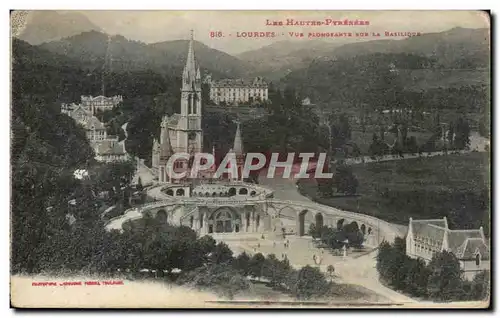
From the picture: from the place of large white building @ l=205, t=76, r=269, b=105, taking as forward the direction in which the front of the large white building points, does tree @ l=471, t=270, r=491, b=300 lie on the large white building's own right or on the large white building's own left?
on the large white building's own left

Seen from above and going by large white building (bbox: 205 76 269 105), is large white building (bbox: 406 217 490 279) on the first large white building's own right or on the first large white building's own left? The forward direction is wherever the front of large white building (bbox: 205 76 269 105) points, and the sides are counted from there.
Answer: on the first large white building's own left

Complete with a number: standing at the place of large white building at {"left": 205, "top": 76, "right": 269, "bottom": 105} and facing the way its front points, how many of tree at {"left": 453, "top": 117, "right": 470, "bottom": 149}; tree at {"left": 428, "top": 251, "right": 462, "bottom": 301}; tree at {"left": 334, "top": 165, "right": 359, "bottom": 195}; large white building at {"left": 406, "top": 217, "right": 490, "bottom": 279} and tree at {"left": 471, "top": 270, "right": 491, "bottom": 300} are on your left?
5

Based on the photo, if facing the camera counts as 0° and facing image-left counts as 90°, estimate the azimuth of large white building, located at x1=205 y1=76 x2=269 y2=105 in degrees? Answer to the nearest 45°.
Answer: approximately 0°

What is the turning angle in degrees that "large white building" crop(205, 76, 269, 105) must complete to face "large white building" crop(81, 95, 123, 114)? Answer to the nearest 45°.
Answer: approximately 90° to its right

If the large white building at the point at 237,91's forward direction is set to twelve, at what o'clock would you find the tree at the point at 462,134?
The tree is roughly at 9 o'clock from the large white building.

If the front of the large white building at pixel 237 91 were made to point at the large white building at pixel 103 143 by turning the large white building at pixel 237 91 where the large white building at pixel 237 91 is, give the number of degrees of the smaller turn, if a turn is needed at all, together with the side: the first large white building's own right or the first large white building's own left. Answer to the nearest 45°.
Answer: approximately 90° to the first large white building's own right
